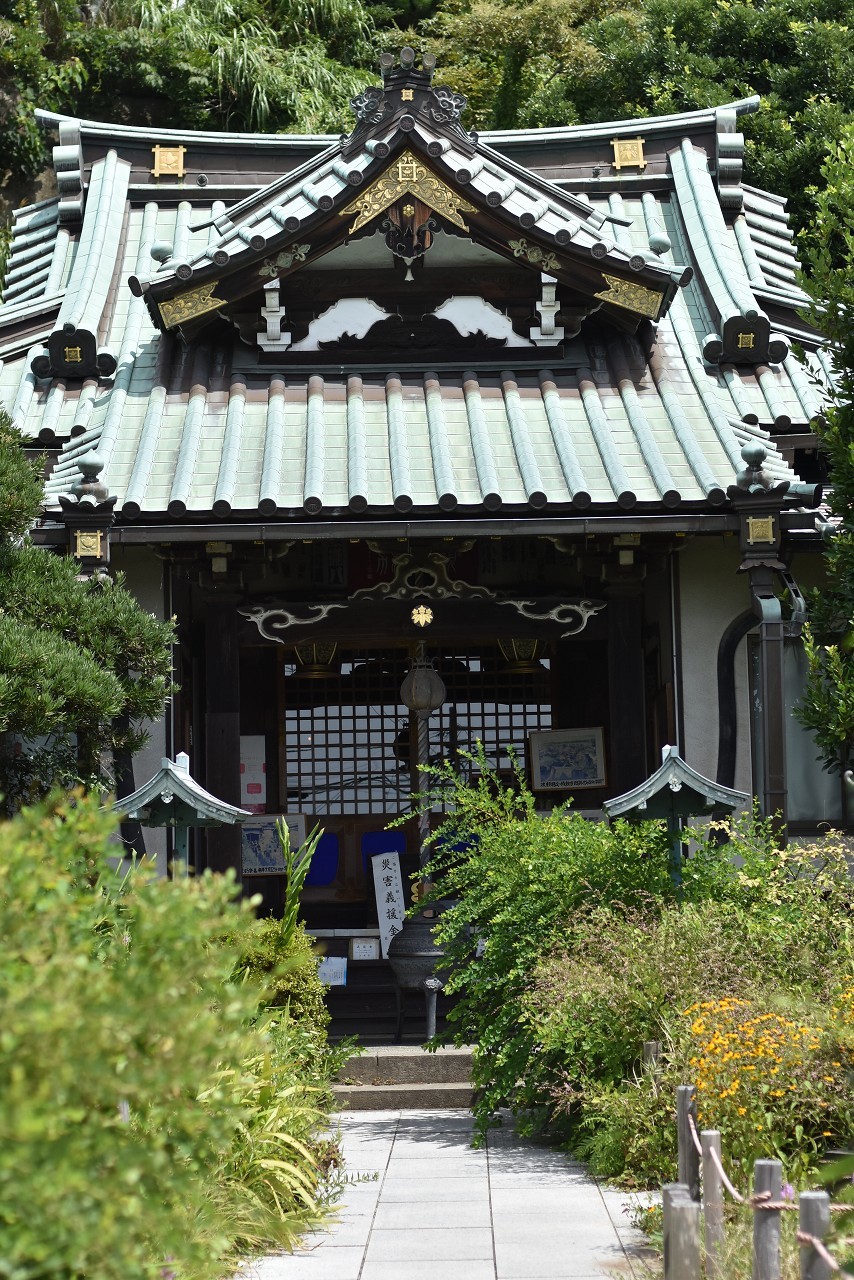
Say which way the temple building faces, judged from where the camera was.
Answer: facing the viewer

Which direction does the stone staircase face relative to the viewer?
toward the camera

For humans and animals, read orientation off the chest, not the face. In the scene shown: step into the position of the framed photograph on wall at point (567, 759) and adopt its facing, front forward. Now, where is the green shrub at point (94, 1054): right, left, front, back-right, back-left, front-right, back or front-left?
front

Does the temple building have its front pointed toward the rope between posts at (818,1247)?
yes

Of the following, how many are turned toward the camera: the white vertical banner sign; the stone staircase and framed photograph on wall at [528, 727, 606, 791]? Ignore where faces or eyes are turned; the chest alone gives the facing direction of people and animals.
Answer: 3

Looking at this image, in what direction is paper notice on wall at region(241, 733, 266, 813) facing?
toward the camera

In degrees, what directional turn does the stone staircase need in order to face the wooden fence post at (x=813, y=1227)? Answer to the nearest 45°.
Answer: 0° — it already faces it

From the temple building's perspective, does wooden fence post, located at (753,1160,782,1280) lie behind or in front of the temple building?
in front
